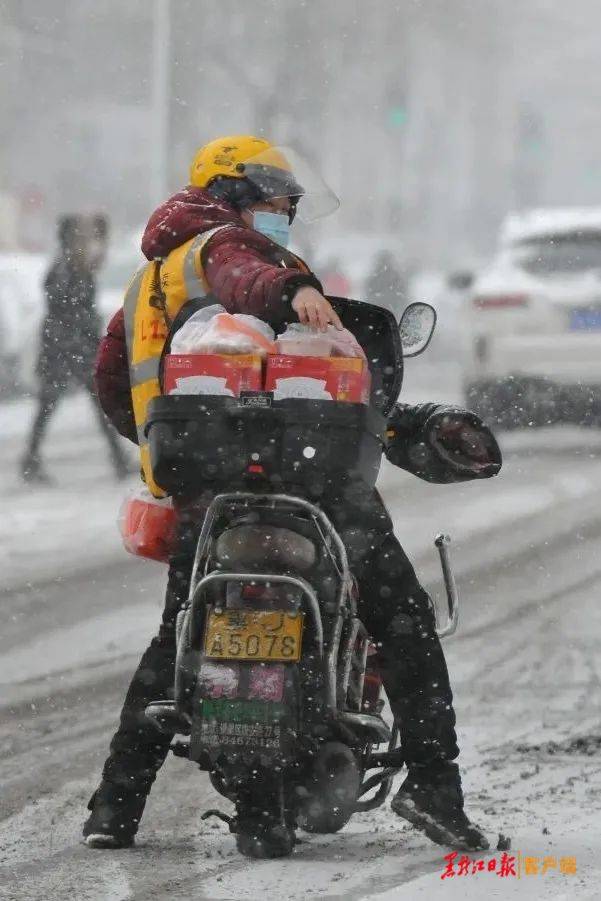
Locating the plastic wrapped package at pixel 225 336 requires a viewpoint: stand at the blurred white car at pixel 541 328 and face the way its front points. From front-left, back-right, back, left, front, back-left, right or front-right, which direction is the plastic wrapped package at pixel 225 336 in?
back

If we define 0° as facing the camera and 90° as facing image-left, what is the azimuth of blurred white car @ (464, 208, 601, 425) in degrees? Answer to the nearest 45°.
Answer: approximately 180°

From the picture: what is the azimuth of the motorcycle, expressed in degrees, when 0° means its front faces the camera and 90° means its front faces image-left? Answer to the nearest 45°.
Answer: approximately 180°

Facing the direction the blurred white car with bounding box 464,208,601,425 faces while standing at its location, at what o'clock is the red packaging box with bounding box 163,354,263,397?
The red packaging box is roughly at 6 o'clock from the blurred white car.

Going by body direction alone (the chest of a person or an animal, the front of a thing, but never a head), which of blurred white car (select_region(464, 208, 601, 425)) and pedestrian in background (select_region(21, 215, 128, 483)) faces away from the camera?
the blurred white car
